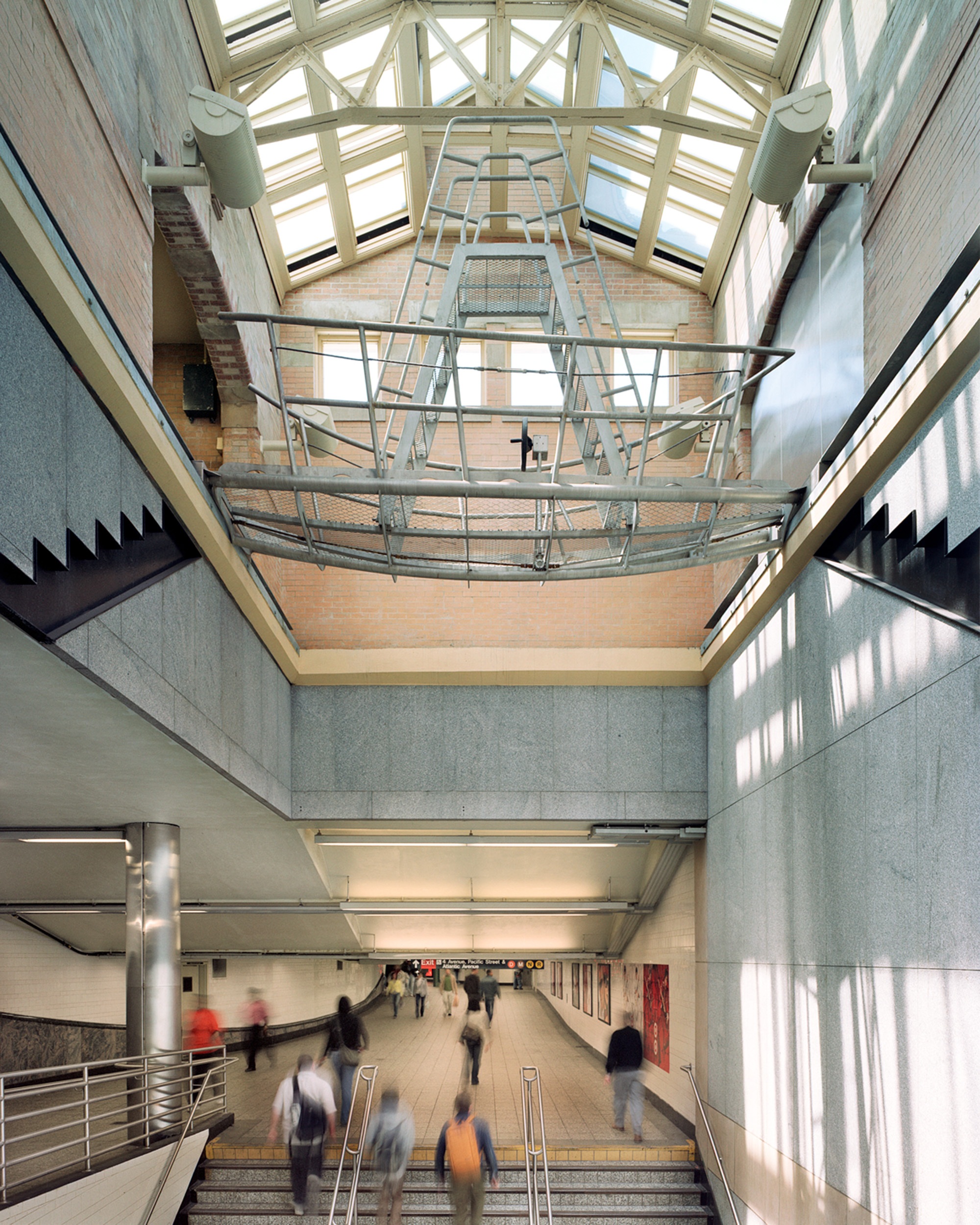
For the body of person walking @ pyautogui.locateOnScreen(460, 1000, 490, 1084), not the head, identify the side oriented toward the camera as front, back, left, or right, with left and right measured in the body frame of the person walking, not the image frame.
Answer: back

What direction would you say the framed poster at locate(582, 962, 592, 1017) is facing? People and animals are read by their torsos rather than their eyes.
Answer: to the viewer's left

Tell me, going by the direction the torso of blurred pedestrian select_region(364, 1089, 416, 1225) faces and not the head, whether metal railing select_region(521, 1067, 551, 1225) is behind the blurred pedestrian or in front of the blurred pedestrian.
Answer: in front

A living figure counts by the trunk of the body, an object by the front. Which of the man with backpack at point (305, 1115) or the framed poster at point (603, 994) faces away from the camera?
the man with backpack

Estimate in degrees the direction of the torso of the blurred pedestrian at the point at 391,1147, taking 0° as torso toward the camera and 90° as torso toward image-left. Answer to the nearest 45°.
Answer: approximately 180°

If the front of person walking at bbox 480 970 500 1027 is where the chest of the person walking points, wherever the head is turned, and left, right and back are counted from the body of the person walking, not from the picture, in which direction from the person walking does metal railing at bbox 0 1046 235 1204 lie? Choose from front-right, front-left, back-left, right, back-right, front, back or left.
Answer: back

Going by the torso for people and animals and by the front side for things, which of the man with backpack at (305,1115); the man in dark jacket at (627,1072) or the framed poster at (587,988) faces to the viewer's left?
the framed poster

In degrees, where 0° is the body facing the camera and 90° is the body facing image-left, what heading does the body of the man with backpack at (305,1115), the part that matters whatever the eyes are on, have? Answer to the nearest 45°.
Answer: approximately 180°

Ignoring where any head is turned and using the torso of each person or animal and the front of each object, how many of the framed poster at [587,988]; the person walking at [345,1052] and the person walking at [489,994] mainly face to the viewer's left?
1

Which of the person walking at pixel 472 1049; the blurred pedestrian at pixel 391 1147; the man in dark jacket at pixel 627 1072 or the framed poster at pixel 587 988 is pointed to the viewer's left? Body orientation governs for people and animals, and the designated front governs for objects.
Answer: the framed poster

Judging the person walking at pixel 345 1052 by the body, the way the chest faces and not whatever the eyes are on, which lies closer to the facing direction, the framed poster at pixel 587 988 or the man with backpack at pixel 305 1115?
the framed poster

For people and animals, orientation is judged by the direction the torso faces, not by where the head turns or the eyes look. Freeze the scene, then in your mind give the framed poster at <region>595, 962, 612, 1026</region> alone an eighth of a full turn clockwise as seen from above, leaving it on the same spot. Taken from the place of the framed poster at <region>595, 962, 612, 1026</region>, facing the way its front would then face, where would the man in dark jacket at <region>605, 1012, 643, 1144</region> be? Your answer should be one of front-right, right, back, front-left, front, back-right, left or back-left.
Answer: left

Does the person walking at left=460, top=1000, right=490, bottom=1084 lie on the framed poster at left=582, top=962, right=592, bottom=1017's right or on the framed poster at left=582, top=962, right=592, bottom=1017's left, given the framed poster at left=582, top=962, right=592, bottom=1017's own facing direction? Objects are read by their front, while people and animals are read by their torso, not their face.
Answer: on its left

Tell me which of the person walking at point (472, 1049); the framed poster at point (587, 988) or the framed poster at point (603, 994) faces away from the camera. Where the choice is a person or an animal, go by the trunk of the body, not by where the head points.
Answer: the person walking
